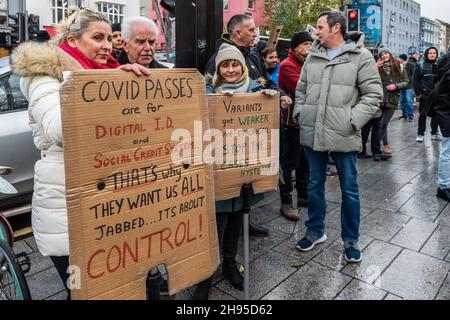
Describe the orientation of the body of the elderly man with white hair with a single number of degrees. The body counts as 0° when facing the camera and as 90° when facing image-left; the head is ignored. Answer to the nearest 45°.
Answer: approximately 315°

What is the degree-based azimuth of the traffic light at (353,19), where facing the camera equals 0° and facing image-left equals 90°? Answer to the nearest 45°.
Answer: approximately 0°

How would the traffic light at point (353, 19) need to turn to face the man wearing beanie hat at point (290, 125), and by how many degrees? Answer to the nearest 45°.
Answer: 0° — it already faces them

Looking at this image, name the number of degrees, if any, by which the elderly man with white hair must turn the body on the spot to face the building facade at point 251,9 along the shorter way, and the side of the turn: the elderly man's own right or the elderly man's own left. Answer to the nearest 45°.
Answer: approximately 135° to the elderly man's own left

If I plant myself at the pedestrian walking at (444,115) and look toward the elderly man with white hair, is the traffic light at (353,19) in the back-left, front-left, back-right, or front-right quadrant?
back-right

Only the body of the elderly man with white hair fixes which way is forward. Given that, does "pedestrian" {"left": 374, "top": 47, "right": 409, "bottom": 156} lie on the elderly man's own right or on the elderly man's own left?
on the elderly man's own left

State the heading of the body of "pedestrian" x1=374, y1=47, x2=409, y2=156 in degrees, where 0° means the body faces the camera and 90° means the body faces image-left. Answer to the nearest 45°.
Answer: approximately 45°

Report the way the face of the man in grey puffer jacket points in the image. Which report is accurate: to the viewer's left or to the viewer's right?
to the viewer's left

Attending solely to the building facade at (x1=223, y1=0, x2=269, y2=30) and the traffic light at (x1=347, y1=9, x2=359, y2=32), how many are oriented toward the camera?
2
